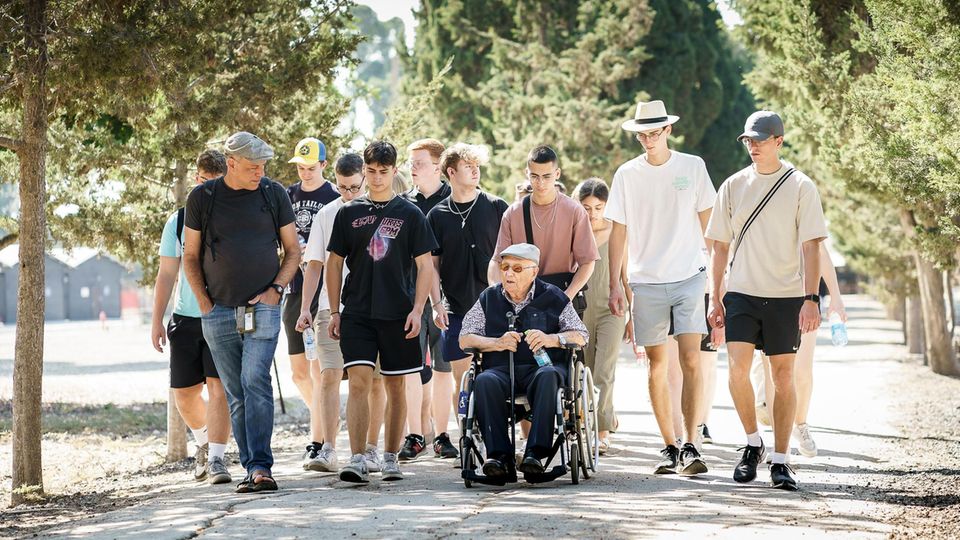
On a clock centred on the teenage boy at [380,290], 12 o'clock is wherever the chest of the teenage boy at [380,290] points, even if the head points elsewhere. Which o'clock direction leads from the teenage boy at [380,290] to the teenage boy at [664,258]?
the teenage boy at [664,258] is roughly at 9 o'clock from the teenage boy at [380,290].

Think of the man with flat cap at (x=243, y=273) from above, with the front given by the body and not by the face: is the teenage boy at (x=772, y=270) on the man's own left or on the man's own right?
on the man's own left

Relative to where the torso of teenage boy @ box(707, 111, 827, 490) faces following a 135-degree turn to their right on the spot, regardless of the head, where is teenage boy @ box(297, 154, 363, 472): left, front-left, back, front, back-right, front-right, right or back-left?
front-left

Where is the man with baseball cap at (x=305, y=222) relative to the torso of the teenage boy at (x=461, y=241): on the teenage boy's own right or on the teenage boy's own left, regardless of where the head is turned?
on the teenage boy's own right

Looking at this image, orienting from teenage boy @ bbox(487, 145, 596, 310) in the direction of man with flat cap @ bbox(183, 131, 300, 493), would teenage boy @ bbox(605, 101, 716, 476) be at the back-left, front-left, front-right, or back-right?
back-left

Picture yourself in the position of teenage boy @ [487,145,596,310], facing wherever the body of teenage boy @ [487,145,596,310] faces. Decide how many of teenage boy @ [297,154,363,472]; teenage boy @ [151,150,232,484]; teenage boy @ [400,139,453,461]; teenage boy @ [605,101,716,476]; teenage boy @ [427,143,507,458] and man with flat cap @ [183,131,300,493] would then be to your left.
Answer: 1

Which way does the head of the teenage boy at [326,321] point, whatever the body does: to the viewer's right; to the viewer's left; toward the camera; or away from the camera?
toward the camera

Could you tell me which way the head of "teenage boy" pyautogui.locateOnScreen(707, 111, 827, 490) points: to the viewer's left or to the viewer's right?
to the viewer's left

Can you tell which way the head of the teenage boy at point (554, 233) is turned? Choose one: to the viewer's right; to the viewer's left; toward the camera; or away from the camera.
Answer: toward the camera

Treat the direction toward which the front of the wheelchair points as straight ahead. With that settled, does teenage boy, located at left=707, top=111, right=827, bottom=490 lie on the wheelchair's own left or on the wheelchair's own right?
on the wheelchair's own left

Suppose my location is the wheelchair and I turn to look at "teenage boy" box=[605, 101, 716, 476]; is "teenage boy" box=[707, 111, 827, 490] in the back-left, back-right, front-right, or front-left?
front-right

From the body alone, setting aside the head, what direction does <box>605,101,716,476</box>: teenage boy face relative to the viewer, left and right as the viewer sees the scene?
facing the viewer

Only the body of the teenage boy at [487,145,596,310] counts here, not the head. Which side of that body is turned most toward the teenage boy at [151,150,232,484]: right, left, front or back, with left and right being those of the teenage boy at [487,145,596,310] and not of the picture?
right

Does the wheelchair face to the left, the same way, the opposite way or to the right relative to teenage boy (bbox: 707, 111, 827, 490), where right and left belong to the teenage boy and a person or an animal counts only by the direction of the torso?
the same way

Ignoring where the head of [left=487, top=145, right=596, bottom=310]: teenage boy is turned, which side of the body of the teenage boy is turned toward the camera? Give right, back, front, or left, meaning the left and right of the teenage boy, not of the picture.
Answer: front

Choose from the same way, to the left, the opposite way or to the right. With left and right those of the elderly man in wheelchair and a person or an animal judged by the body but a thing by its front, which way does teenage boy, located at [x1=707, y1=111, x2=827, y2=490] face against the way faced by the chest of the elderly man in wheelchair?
the same way

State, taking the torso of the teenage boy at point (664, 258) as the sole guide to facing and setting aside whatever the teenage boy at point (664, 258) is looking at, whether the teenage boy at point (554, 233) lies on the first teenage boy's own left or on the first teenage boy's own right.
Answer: on the first teenage boy's own right

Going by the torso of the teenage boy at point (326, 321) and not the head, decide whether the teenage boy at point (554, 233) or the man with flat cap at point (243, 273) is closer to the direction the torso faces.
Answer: the man with flat cap

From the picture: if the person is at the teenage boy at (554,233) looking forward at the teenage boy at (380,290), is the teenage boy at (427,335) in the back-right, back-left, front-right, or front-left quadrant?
front-right

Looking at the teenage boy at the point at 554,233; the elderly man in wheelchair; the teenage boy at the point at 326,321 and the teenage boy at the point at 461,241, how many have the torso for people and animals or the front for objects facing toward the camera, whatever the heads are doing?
4
